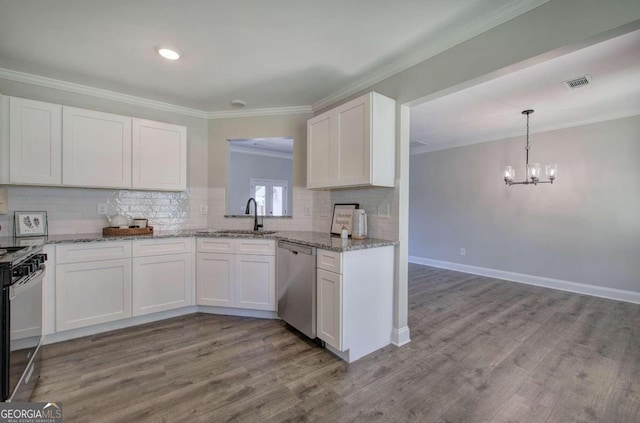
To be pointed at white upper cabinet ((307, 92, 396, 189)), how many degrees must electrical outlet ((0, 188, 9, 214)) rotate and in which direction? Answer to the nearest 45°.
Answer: approximately 45° to its left

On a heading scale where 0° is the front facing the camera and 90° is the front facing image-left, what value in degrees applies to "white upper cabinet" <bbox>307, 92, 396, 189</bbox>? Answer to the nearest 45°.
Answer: approximately 45°

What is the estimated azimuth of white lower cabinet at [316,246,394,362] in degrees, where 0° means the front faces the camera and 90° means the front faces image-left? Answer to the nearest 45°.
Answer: approximately 45°

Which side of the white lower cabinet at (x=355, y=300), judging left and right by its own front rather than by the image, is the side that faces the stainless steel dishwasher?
right

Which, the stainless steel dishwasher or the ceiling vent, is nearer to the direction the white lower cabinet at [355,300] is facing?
the stainless steel dishwasher

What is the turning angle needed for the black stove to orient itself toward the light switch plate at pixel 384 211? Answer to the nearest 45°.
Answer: approximately 45° to its left

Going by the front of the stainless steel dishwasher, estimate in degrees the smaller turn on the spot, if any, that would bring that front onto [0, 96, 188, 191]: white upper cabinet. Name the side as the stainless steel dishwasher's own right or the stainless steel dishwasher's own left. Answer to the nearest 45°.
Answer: approximately 45° to the stainless steel dishwasher's own right

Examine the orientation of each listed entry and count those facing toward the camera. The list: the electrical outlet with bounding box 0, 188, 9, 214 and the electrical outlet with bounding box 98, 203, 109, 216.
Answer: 2
